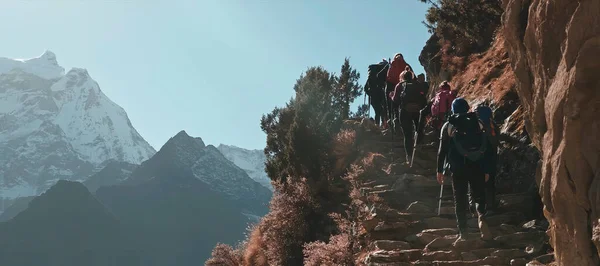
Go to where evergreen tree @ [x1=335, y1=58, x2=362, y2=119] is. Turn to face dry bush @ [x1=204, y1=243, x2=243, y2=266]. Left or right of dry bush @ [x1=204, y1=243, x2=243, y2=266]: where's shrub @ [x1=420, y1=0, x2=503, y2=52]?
left

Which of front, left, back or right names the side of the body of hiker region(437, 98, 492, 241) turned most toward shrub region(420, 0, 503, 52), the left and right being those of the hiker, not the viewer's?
front

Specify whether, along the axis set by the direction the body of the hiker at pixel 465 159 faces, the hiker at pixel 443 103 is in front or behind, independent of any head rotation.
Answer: in front

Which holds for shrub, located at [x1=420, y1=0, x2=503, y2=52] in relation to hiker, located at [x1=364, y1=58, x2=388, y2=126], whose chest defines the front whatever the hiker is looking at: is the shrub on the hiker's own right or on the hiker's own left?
on the hiker's own right

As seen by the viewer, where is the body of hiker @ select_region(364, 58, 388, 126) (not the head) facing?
away from the camera

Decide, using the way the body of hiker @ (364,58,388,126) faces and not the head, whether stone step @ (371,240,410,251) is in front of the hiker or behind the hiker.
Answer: behind

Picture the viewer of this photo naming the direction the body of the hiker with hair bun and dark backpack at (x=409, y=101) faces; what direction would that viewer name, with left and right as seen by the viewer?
facing away from the viewer

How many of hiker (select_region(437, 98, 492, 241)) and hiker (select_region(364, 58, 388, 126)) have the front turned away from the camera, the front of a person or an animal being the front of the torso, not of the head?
2

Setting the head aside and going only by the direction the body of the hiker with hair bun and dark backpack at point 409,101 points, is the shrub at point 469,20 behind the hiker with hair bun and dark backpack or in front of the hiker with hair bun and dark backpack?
in front

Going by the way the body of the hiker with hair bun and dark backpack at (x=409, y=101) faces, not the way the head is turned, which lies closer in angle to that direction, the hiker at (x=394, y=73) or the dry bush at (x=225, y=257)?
the hiker

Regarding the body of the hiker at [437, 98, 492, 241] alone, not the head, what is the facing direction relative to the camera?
away from the camera

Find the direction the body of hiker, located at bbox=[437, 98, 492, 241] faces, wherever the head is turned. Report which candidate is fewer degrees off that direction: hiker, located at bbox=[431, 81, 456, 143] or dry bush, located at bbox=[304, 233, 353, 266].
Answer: the hiker

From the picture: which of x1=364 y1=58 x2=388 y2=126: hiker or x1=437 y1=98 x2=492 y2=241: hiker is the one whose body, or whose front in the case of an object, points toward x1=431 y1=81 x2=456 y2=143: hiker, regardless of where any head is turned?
x1=437 y1=98 x2=492 y2=241: hiker

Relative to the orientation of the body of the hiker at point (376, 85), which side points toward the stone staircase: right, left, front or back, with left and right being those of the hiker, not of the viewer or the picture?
back
